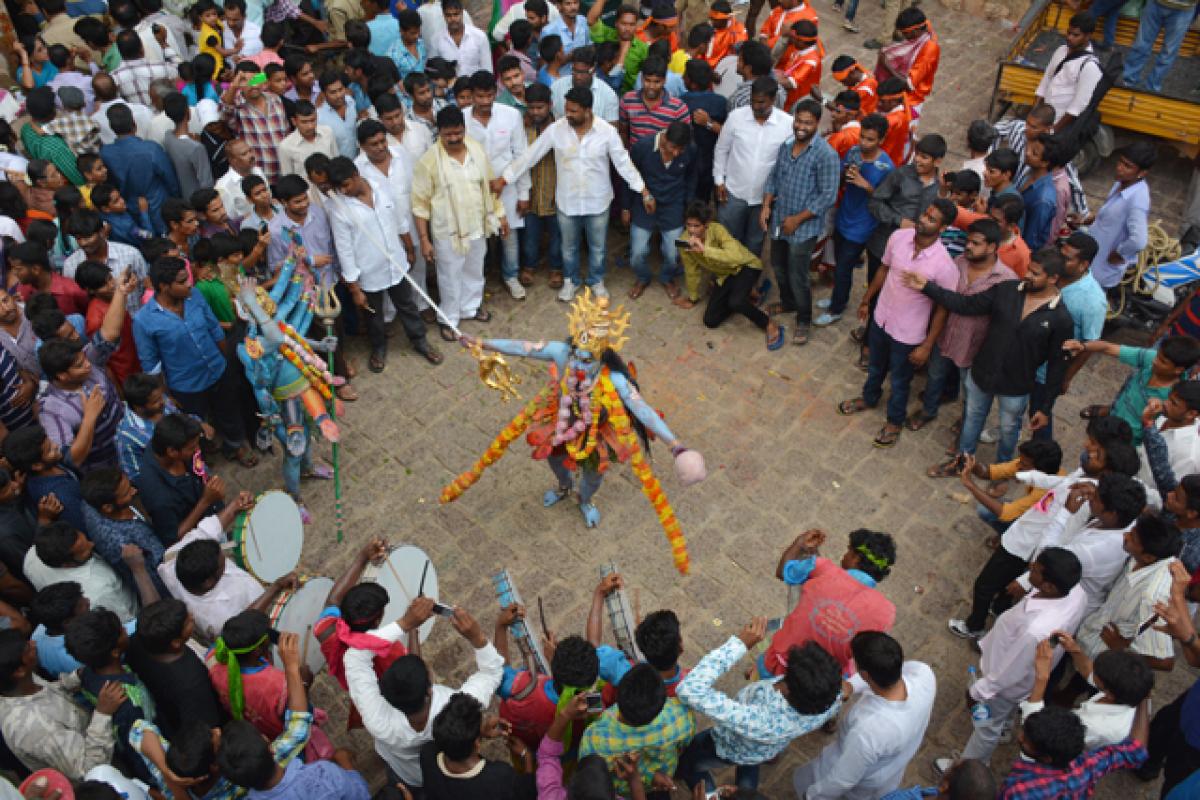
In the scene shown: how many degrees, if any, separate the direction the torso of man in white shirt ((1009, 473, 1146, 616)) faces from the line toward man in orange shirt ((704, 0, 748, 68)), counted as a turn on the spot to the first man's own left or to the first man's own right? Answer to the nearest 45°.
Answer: approximately 45° to the first man's own right

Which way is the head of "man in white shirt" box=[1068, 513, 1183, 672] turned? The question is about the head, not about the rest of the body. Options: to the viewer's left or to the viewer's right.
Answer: to the viewer's left

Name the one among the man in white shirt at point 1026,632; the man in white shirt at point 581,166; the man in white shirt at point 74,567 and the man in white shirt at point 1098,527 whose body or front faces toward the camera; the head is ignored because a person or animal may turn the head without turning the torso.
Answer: the man in white shirt at point 581,166

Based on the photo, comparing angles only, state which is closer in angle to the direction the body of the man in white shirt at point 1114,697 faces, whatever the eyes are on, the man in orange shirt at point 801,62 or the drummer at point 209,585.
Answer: the man in orange shirt

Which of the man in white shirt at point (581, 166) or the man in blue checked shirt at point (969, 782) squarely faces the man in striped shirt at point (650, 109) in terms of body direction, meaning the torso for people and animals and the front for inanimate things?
the man in blue checked shirt

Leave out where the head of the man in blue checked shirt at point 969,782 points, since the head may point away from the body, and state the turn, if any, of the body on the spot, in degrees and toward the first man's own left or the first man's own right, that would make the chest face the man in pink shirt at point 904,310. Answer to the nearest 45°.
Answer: approximately 45° to the first man's own right

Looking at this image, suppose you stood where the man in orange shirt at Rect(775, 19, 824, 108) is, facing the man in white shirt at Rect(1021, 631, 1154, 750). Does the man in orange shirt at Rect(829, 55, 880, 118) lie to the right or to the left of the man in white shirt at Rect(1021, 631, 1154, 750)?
left

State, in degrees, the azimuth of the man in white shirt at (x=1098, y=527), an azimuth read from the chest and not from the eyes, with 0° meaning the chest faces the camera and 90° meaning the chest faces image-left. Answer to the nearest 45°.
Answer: approximately 90°

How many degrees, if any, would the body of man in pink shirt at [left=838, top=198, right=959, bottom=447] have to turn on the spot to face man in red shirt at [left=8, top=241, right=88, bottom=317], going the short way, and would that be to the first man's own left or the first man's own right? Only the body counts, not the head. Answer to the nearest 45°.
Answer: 0° — they already face them

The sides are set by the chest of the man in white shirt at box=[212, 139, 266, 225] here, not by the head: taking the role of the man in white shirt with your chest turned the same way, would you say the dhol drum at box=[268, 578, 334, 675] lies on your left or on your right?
on your right

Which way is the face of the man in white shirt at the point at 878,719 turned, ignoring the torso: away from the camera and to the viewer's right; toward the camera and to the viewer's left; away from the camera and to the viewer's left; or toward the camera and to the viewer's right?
away from the camera and to the viewer's left

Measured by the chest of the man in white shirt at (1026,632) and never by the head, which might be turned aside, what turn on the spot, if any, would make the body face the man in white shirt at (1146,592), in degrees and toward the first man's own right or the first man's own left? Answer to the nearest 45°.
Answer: approximately 135° to the first man's own right

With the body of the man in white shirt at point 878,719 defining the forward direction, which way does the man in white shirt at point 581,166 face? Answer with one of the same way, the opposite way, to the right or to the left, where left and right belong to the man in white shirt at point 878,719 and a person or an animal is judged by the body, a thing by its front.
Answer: the opposite way

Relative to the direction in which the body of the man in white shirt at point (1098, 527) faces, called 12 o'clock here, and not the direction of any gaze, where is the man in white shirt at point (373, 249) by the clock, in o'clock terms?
the man in white shirt at point (373, 249) is roughly at 12 o'clock from the man in white shirt at point (1098, 527).

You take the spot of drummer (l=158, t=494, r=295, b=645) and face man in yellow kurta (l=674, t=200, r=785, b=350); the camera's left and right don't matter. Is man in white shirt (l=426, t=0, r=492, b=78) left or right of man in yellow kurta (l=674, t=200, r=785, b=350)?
left

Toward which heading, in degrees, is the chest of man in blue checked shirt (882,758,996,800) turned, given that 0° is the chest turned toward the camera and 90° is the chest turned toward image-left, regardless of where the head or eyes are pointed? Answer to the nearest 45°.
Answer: approximately 135°

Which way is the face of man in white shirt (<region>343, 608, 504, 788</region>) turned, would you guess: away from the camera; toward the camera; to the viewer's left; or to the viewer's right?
away from the camera

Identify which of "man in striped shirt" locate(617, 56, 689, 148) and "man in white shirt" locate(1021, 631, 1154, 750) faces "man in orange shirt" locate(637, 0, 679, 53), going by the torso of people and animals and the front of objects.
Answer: the man in white shirt

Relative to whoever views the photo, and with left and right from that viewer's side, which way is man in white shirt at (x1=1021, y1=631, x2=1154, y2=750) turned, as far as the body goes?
facing away from the viewer and to the left of the viewer
